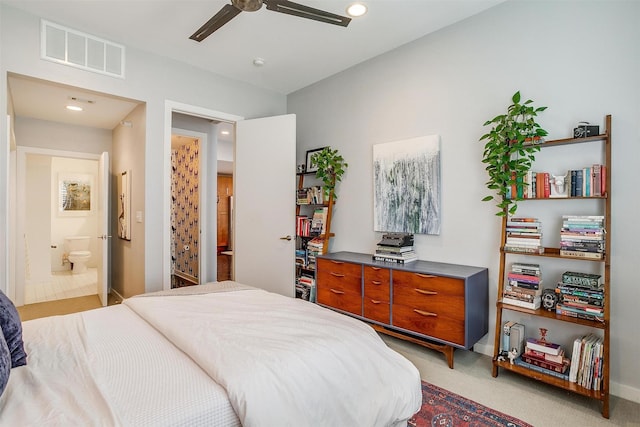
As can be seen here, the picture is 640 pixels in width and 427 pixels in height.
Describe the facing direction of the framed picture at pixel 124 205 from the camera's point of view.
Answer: facing to the left of the viewer

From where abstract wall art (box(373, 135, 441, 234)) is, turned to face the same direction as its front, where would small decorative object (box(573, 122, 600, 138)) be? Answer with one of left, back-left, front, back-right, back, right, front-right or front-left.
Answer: left

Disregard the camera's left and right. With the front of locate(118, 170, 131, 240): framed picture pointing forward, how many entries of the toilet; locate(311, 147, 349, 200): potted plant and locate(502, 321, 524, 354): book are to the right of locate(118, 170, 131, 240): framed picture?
1

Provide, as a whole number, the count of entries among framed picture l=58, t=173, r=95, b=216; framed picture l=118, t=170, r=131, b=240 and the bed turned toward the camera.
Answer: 1

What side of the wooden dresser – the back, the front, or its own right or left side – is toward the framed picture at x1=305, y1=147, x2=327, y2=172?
right

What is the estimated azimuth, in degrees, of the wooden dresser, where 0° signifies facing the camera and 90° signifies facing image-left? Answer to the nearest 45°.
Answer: approximately 45°

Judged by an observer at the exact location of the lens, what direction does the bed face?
facing away from the viewer and to the right of the viewer

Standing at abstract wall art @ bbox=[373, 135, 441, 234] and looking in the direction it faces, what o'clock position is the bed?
The bed is roughly at 11 o'clock from the abstract wall art.

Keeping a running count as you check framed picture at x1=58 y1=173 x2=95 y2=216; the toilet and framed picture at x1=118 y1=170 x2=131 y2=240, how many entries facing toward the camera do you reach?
2

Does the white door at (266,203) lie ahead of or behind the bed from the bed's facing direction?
ahead

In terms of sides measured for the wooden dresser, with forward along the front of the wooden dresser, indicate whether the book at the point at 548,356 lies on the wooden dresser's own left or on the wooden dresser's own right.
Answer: on the wooden dresser's own left

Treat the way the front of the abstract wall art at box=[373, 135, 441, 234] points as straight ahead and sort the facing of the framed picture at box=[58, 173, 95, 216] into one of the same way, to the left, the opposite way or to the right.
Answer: to the left
